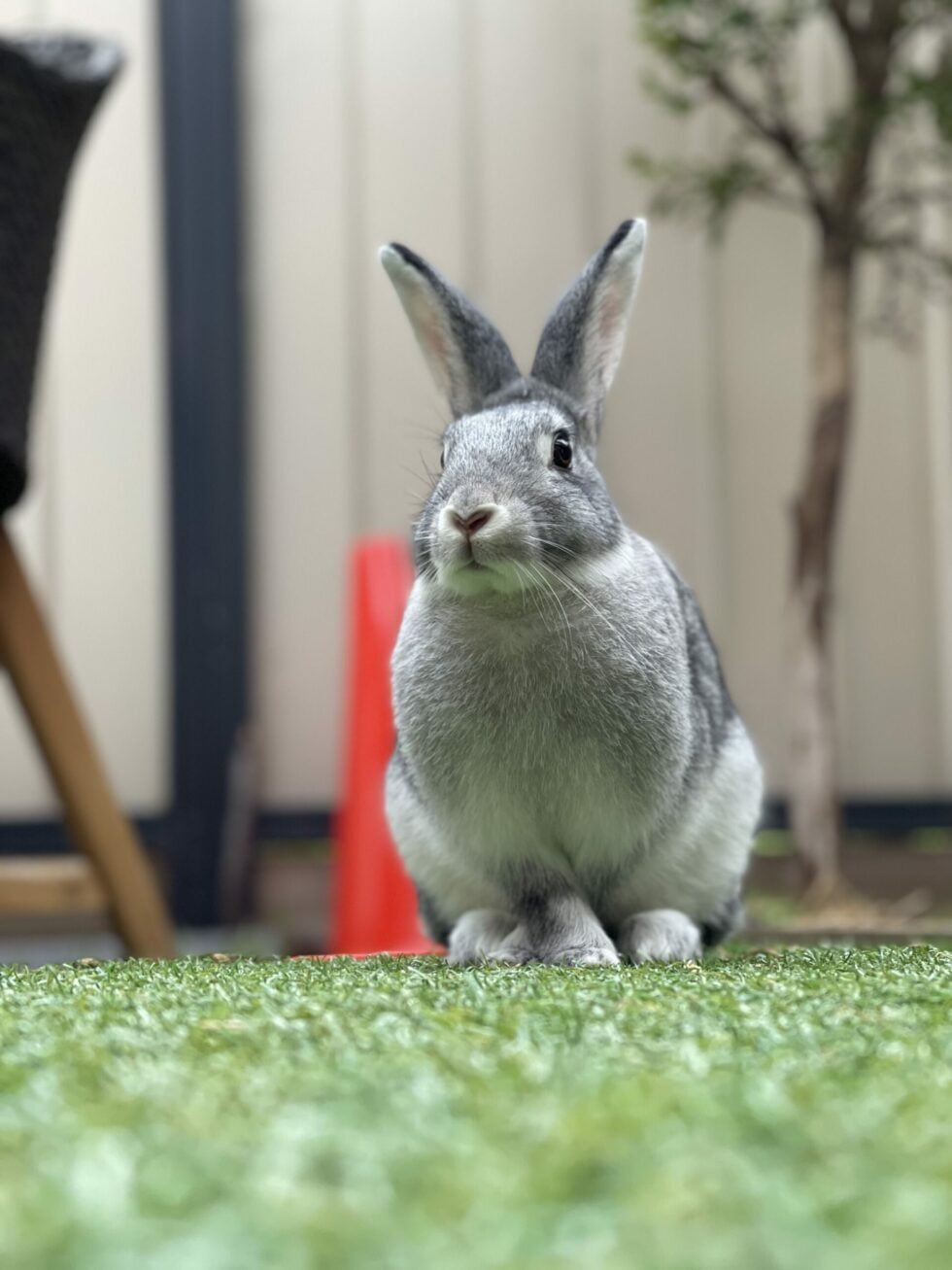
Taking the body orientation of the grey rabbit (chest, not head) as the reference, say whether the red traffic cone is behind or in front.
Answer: behind

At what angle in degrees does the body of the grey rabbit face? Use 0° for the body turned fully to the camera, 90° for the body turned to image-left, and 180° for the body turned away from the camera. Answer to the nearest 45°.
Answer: approximately 0°

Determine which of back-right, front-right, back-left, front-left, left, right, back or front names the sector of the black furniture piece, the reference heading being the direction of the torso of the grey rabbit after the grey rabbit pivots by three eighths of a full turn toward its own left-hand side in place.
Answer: left
